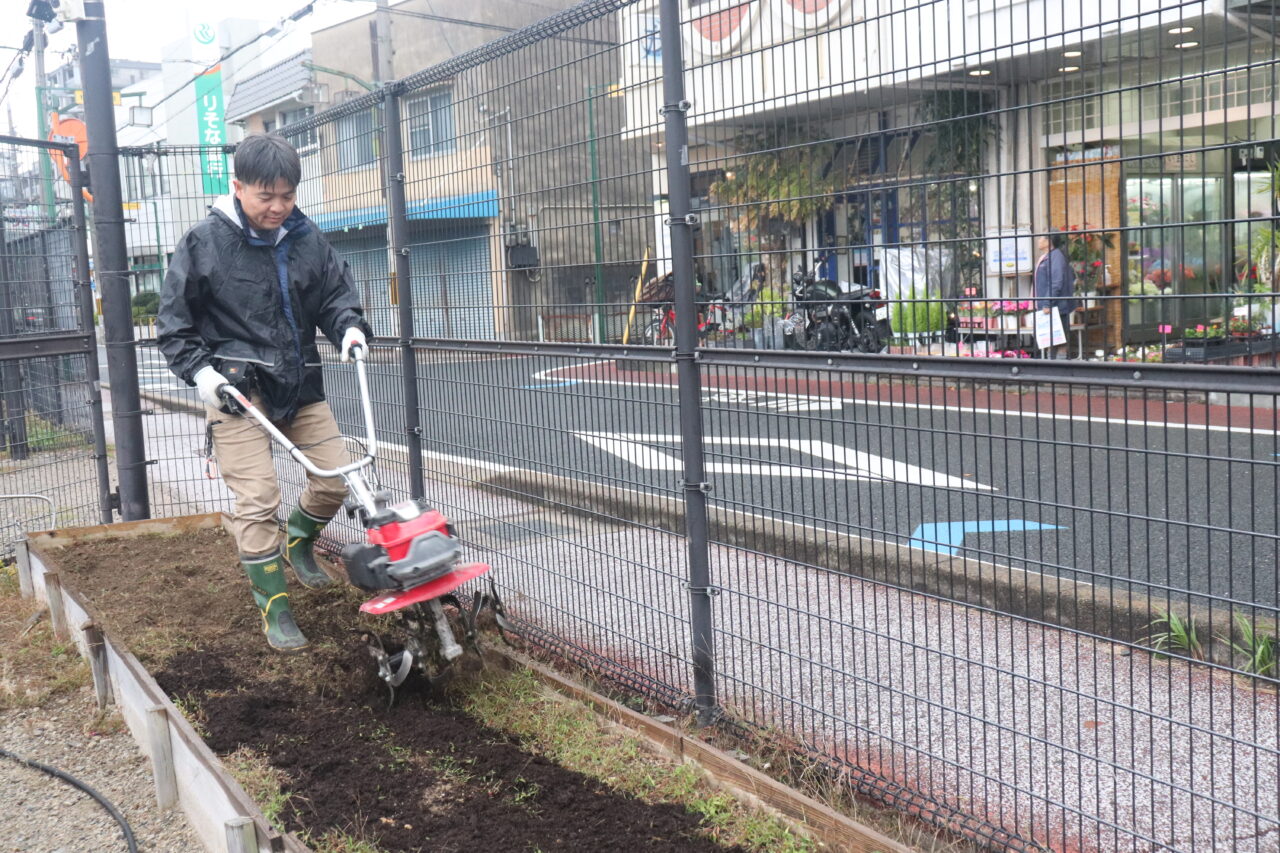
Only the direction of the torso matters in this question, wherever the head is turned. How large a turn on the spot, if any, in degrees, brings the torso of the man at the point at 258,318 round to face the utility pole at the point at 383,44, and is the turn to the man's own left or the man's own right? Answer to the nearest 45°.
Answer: approximately 135° to the man's own left

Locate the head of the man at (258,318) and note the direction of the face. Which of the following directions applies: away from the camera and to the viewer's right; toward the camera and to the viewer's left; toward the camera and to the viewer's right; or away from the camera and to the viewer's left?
toward the camera and to the viewer's right

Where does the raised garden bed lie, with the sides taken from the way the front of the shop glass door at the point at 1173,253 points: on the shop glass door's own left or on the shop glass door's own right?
on the shop glass door's own right

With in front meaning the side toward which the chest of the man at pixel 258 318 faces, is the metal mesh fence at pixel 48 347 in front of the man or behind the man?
behind

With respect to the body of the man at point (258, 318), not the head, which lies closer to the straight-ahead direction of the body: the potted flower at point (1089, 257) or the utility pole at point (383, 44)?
the potted flower

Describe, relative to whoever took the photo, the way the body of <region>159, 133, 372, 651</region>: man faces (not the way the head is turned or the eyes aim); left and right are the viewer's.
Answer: facing the viewer and to the right of the viewer

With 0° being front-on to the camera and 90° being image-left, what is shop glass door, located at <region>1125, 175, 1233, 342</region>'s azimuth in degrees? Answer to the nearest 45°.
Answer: approximately 0°
